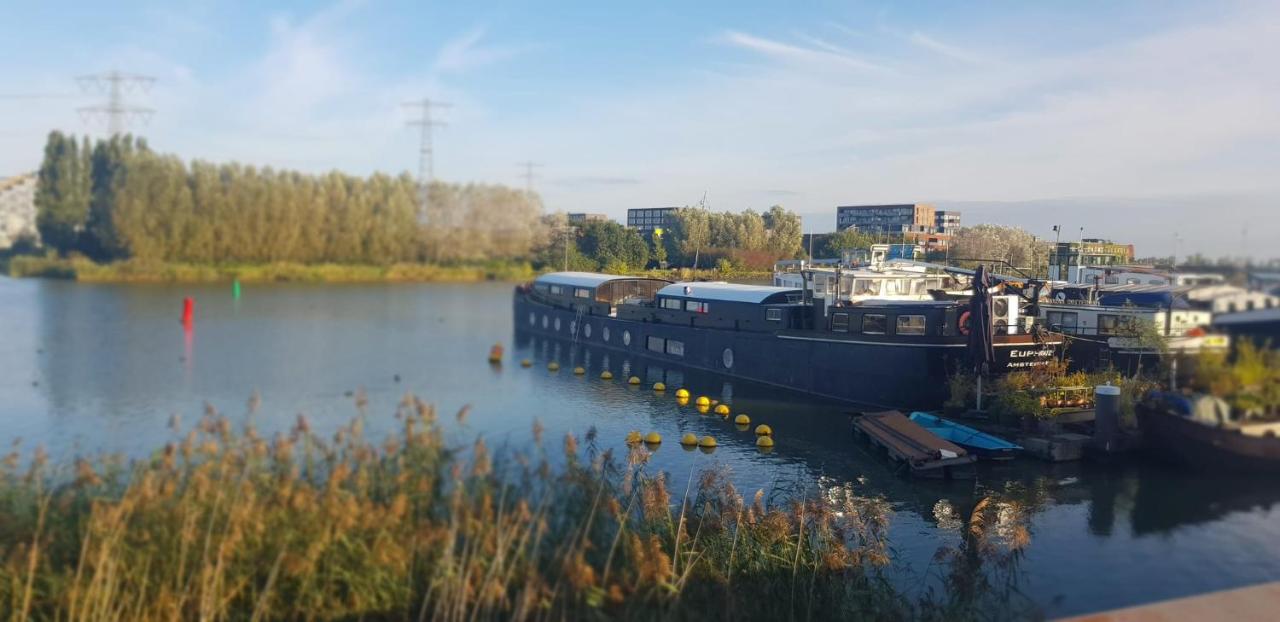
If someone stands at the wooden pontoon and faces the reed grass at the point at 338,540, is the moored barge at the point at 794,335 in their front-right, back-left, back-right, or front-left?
back-right

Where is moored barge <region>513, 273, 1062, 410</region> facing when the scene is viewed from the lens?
facing away from the viewer and to the left of the viewer

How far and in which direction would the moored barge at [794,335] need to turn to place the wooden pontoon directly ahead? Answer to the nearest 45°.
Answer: approximately 135° to its left

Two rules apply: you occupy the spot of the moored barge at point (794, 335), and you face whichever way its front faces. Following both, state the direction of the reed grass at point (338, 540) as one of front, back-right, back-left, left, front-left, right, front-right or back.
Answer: back-left

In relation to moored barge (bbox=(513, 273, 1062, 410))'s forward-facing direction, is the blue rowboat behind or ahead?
behind
